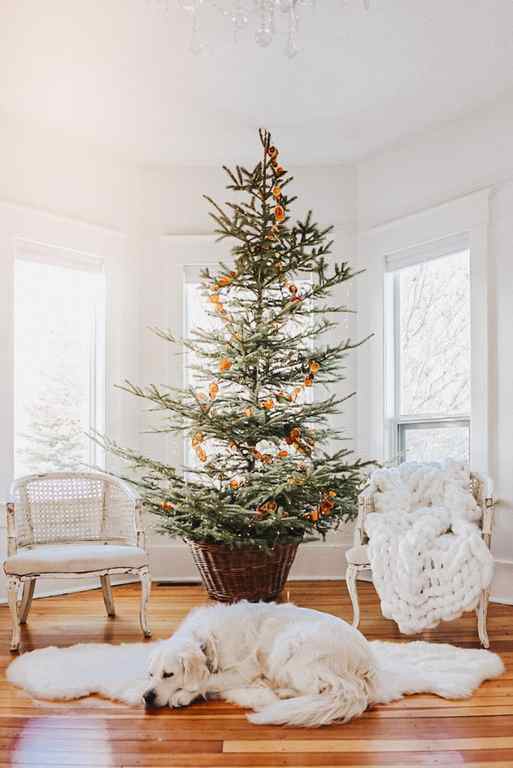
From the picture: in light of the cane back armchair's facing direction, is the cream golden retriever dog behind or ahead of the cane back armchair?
ahead

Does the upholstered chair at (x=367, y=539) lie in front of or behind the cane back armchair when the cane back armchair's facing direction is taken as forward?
in front

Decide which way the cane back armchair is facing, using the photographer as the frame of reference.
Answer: facing the viewer and to the right of the viewer

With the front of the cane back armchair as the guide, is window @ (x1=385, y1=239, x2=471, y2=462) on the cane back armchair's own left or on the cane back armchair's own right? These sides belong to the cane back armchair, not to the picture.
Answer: on the cane back armchair's own left
